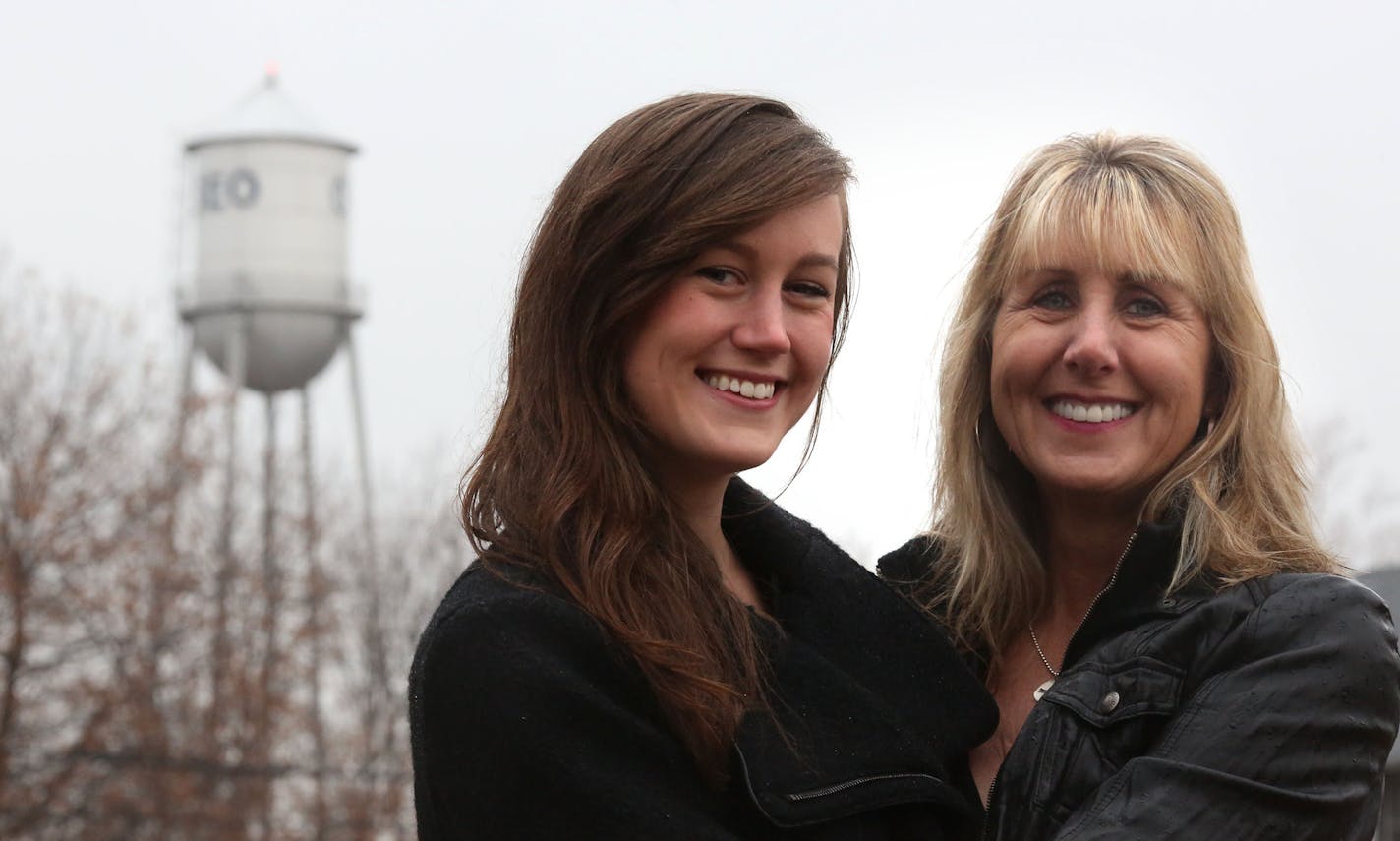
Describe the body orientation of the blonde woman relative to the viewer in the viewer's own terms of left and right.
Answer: facing the viewer and to the left of the viewer

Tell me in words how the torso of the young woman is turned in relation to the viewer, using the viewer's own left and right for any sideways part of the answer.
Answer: facing the viewer and to the right of the viewer

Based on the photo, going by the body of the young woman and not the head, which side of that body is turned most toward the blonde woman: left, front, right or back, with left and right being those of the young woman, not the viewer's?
left

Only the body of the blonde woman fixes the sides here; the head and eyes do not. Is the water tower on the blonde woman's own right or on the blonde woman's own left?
on the blonde woman's own right

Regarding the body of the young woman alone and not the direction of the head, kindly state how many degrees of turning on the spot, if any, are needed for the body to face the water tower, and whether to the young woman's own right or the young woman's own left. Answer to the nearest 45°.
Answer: approximately 135° to the young woman's own left

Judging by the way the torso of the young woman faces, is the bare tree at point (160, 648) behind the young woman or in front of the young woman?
behind

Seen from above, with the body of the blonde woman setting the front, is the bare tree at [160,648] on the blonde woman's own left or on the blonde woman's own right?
on the blonde woman's own right

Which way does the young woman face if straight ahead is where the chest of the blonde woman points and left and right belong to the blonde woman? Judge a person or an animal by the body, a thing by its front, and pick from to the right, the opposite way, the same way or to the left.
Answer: to the left

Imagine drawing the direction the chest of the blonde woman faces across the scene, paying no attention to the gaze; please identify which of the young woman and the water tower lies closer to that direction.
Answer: the young woman

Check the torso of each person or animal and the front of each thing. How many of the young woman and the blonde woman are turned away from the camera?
0

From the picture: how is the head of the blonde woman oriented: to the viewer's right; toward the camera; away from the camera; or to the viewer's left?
toward the camera
